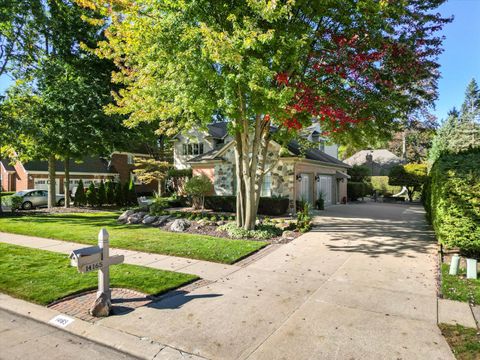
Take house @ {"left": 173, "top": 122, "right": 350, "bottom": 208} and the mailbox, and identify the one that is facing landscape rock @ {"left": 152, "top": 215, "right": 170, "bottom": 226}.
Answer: the house

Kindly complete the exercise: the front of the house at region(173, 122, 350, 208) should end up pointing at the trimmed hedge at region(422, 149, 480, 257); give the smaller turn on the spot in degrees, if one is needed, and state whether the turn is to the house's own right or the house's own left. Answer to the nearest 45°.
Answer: approximately 45° to the house's own left

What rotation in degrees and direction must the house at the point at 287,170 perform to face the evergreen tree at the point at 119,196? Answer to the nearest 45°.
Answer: approximately 45° to its right

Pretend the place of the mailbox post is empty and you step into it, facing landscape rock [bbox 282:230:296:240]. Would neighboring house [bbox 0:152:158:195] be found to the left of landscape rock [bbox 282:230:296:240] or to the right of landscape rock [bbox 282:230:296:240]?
left

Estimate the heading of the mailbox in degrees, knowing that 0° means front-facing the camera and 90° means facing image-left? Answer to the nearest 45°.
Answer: approximately 45°

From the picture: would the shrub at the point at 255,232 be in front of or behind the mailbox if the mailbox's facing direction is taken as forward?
behind

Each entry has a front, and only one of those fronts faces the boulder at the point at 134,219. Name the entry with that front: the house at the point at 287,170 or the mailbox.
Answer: the house

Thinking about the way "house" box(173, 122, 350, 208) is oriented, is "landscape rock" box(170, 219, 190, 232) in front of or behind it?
in front

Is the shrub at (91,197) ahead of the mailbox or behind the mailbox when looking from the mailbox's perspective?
behind
